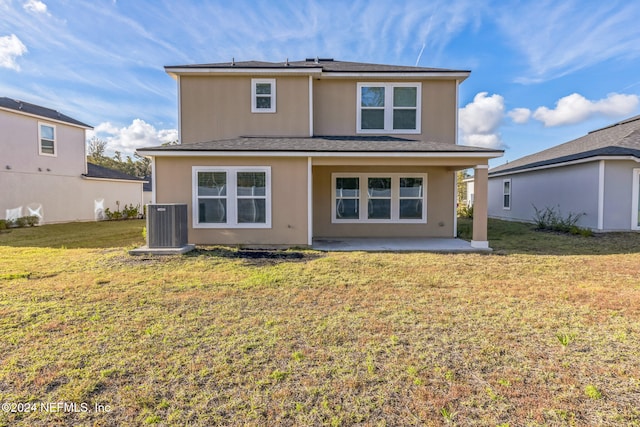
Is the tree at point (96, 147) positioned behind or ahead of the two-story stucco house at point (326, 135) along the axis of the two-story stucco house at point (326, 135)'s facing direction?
ahead

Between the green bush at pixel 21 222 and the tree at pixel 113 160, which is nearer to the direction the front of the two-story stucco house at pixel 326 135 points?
the tree

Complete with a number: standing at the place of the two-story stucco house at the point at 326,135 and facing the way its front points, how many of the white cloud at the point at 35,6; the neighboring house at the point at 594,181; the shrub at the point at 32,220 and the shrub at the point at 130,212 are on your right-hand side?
1

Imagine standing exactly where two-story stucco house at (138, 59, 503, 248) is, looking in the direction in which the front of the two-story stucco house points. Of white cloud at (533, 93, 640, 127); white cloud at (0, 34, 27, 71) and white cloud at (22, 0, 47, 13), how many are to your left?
2

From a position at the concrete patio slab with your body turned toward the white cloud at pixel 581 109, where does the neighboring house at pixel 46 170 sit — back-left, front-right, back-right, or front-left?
back-left

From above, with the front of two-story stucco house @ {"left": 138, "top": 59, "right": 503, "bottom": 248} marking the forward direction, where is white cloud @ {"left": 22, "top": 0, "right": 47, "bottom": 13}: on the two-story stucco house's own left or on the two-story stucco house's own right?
on the two-story stucco house's own left

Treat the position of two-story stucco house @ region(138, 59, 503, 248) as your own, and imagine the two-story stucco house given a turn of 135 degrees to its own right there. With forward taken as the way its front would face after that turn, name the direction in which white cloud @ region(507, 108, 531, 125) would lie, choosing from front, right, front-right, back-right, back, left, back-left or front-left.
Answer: left

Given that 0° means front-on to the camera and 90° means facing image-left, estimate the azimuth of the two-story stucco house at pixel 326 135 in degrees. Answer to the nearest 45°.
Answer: approximately 180°

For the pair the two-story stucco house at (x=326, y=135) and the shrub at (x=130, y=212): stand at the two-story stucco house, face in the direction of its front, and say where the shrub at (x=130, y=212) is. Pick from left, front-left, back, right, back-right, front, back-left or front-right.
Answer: front-left

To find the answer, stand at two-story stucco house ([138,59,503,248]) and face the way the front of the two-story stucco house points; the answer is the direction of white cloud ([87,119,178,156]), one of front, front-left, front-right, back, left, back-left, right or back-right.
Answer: front-left

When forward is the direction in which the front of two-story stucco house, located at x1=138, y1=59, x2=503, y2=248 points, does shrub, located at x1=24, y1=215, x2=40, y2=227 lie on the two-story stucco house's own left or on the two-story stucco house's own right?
on the two-story stucco house's own left

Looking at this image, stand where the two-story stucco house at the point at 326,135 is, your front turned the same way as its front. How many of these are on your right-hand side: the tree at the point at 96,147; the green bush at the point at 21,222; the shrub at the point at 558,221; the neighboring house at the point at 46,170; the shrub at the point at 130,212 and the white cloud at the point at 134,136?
1

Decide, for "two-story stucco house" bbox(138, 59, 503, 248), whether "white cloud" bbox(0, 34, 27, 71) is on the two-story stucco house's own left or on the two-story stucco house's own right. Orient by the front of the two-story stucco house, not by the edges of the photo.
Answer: on the two-story stucco house's own left
